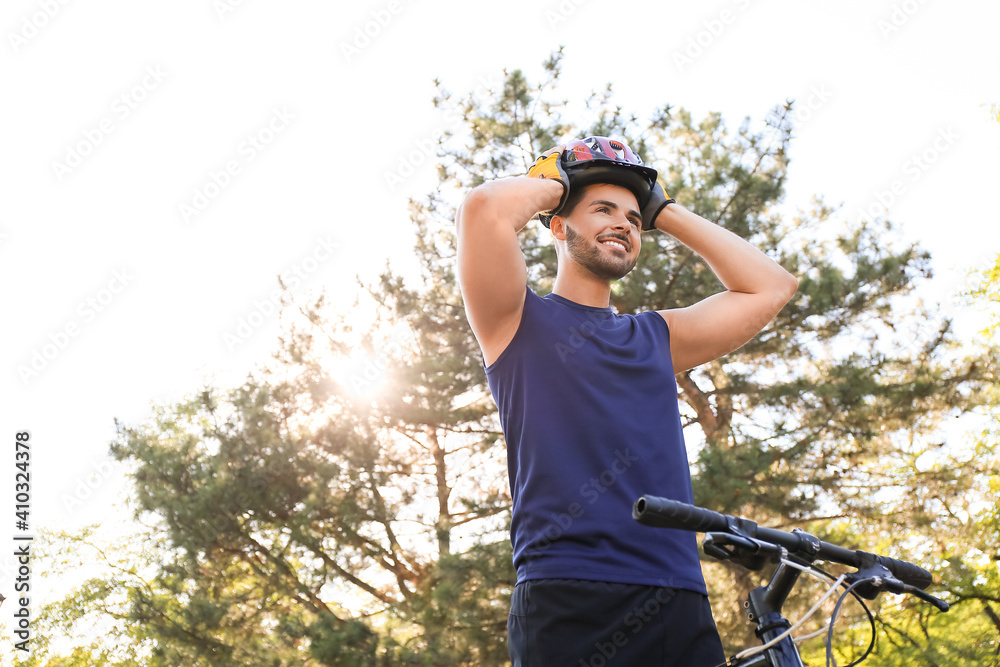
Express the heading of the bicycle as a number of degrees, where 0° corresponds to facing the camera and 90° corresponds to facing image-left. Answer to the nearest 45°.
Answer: approximately 315°

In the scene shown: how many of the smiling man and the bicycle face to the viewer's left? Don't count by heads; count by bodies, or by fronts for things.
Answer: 0

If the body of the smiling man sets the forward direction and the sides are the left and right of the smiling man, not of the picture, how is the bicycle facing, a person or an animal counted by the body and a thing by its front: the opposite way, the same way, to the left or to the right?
the same way

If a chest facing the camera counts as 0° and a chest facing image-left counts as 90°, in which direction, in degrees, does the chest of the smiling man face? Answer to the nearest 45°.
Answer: approximately 315°

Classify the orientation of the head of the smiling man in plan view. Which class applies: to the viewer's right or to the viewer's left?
to the viewer's right
